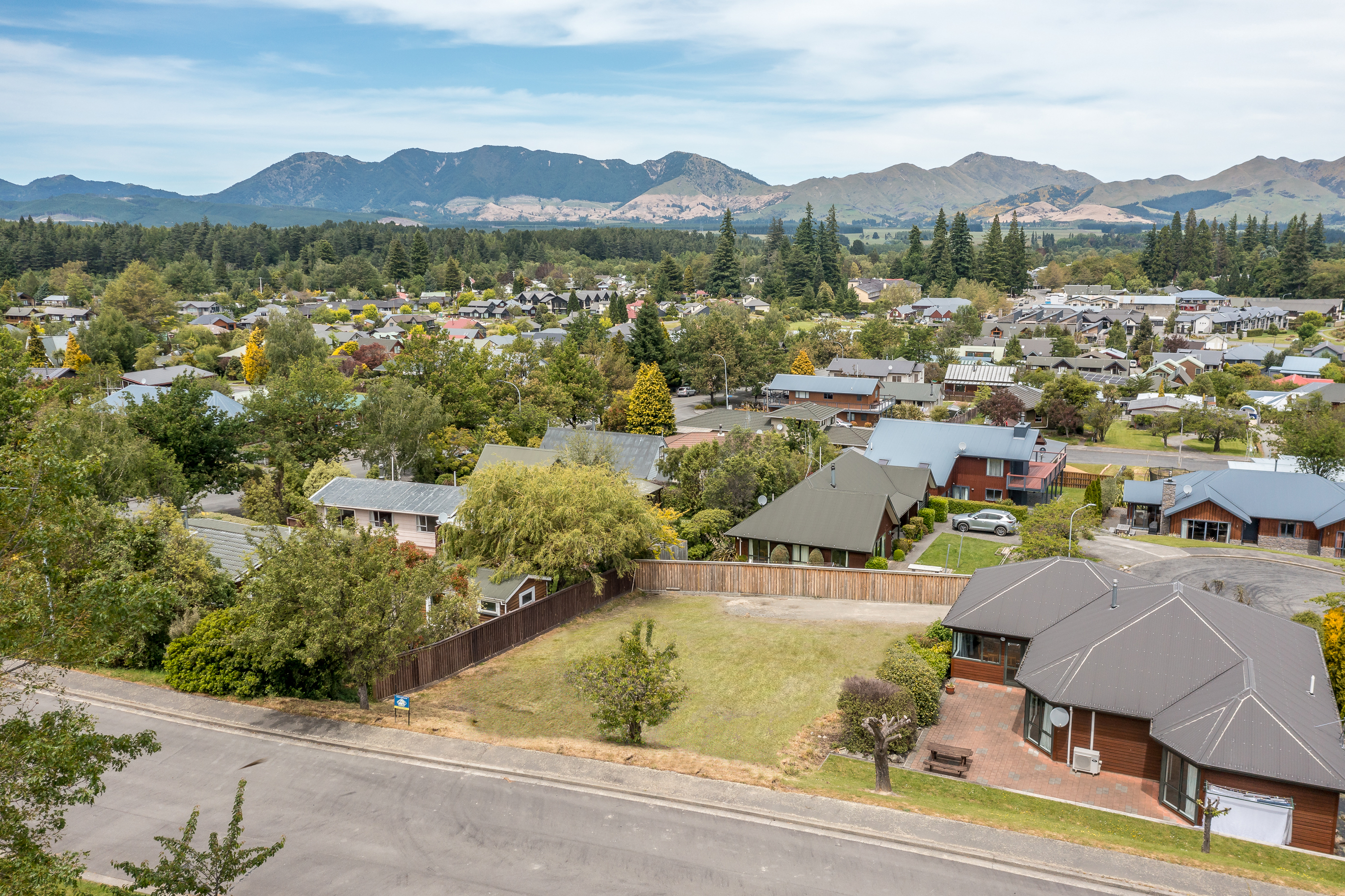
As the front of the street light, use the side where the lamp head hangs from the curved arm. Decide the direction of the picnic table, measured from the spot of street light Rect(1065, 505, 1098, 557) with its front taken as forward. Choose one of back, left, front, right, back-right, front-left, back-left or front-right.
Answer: right

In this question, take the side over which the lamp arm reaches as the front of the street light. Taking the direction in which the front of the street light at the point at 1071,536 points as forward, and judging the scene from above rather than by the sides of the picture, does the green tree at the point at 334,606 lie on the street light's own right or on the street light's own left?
on the street light's own right

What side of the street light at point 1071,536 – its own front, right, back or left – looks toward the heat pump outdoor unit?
right

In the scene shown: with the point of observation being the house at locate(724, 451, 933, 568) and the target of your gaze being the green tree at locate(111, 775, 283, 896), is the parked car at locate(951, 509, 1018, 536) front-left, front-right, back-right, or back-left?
back-left

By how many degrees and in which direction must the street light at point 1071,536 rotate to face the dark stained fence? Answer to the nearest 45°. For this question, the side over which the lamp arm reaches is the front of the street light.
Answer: approximately 135° to its right

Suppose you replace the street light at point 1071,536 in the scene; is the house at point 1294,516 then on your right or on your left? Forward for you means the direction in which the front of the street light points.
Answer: on your left

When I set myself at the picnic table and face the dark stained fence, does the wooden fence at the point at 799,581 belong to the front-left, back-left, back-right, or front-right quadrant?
front-right

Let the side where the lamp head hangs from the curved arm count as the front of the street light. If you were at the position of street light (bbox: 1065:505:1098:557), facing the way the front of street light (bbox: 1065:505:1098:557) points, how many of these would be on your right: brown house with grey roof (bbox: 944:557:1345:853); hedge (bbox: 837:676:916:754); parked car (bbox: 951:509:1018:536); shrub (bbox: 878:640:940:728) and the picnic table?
4

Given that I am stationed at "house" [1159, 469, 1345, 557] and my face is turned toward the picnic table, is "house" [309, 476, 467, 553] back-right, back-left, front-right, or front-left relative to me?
front-right

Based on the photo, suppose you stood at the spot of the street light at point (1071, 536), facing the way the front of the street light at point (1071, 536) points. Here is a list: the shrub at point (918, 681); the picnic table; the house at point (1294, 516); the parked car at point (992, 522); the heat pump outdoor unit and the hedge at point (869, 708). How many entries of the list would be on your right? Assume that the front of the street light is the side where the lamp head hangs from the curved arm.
4

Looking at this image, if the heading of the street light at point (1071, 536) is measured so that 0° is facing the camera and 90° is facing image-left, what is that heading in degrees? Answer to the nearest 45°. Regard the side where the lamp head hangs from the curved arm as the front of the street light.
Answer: approximately 270°

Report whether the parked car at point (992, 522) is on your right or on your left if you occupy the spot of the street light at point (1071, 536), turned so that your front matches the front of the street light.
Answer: on your left

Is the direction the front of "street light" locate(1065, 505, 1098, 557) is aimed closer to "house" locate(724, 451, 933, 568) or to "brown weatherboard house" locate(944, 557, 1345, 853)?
the brown weatherboard house
